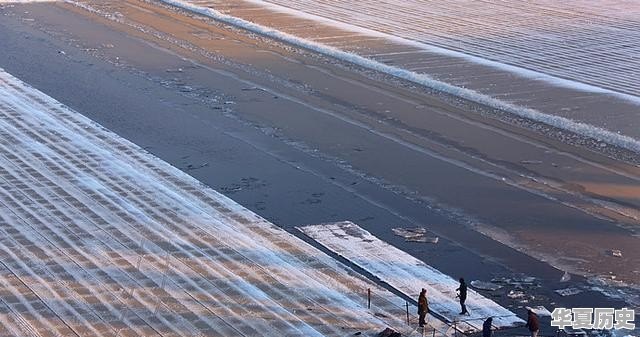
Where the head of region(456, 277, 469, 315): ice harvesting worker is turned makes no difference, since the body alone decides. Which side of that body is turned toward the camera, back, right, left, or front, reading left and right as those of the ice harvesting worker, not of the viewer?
left

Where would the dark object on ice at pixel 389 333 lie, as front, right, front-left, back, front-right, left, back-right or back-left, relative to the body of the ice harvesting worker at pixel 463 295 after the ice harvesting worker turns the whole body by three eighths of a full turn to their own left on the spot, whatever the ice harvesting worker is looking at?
right

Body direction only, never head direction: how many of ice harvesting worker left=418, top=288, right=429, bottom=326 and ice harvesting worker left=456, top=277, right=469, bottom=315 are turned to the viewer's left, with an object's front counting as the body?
1

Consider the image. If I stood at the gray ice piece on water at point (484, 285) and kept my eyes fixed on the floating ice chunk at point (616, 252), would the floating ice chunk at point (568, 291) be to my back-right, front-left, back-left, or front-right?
front-right

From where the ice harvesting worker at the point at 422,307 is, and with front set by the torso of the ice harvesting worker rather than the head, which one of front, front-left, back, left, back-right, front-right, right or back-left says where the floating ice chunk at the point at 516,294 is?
front-left

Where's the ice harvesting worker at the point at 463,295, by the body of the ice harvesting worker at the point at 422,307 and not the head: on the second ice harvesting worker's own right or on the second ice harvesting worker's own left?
on the second ice harvesting worker's own left

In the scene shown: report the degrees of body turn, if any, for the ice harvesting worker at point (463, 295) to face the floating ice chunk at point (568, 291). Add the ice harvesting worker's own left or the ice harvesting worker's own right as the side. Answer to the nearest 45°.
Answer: approximately 135° to the ice harvesting worker's own right

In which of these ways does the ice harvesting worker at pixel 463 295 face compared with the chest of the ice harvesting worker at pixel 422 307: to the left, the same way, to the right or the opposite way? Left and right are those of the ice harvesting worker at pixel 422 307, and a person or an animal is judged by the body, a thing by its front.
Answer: the opposite way

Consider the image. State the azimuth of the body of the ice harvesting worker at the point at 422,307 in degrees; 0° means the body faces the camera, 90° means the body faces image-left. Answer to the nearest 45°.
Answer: approximately 270°

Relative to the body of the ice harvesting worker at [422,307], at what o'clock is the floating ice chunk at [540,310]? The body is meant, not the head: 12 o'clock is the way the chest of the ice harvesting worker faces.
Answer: The floating ice chunk is roughly at 11 o'clock from the ice harvesting worker.
